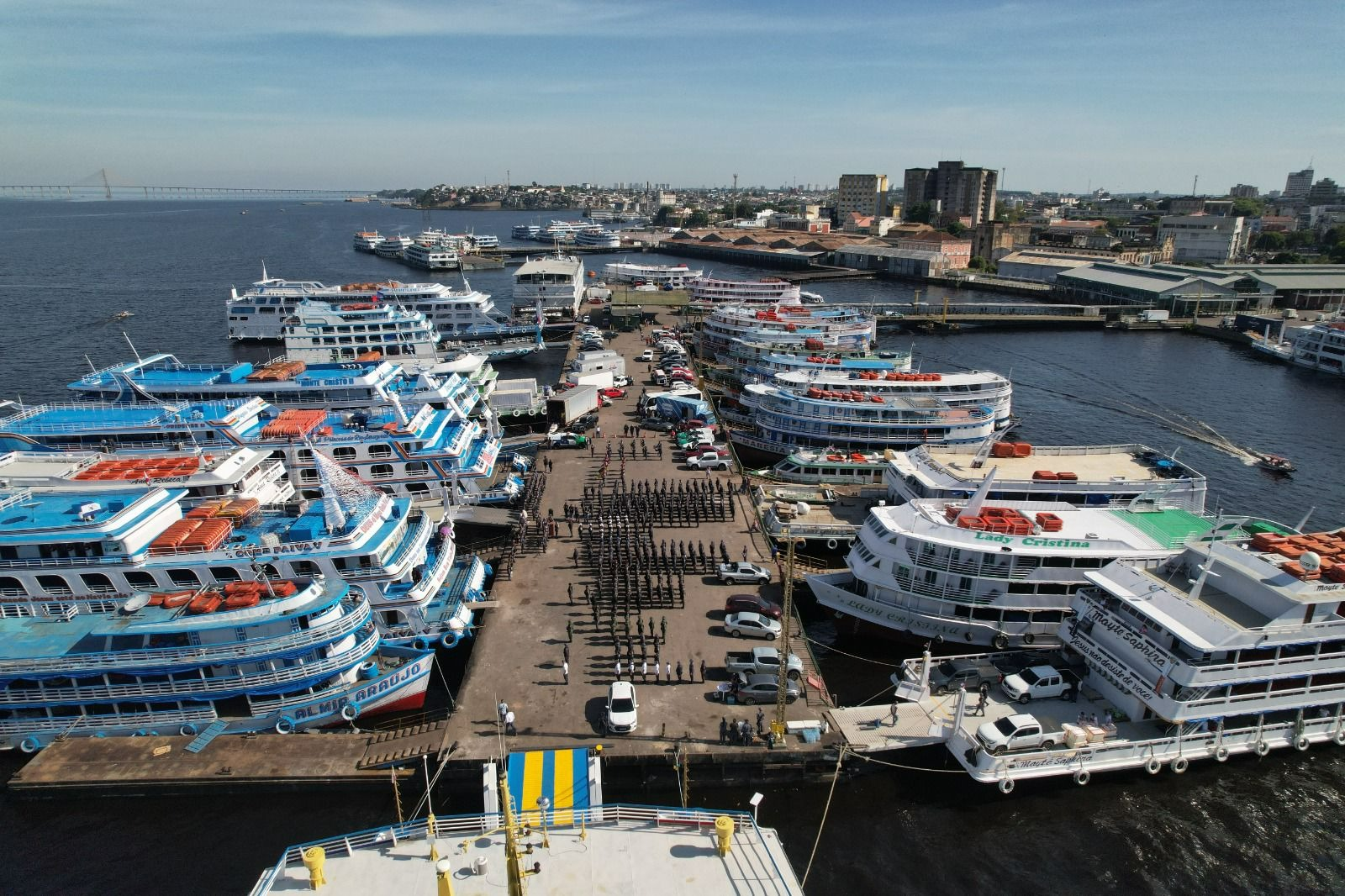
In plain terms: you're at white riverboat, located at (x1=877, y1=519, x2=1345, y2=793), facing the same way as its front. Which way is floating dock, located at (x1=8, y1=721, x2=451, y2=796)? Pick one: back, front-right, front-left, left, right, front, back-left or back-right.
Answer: front

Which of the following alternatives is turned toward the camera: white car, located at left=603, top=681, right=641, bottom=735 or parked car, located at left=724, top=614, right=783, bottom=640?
the white car

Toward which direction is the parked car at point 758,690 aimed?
to the viewer's right

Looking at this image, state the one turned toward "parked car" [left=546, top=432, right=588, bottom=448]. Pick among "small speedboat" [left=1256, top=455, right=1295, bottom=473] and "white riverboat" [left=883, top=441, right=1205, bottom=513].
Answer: the white riverboat

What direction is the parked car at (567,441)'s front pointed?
to the viewer's left

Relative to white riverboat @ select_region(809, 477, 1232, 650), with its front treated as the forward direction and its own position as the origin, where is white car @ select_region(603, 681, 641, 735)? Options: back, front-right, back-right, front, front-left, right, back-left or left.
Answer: front-left

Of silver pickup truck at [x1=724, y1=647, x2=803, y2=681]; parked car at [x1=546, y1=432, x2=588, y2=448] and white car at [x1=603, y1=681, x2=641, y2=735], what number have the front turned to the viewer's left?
1

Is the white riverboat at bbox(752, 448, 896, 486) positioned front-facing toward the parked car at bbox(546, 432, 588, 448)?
yes

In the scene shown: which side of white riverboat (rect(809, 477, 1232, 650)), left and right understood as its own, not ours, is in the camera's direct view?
left

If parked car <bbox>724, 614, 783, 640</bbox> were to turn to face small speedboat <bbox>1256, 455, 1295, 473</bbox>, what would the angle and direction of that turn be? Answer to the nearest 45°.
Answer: approximately 45° to its left

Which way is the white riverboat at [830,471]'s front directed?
to the viewer's left

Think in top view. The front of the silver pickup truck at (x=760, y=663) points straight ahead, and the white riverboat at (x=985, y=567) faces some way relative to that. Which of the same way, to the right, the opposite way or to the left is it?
the opposite way

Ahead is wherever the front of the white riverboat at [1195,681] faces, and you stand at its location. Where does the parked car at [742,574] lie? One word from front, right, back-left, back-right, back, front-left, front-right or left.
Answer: front-right

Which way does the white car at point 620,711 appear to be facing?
toward the camera

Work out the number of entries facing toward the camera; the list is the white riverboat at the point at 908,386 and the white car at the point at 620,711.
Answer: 1

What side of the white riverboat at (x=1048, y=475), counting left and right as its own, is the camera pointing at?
left

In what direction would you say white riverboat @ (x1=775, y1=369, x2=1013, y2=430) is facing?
to the viewer's left

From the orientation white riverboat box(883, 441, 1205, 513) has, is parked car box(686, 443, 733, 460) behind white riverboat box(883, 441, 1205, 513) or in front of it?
in front

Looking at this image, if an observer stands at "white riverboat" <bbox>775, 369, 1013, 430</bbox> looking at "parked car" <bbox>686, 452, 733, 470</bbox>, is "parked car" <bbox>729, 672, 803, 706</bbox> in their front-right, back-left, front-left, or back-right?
front-left

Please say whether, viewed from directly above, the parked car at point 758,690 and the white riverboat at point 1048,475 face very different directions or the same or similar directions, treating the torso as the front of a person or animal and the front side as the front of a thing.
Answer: very different directions

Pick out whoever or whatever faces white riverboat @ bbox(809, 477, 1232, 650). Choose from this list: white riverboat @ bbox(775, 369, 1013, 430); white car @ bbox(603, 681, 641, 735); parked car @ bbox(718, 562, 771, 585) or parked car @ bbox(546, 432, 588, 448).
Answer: parked car @ bbox(718, 562, 771, 585)
